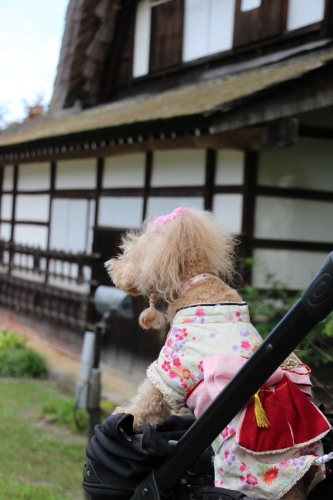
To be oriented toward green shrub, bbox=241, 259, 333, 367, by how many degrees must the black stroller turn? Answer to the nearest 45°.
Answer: approximately 90° to its right

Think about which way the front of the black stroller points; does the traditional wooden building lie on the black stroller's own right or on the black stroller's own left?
on the black stroller's own right

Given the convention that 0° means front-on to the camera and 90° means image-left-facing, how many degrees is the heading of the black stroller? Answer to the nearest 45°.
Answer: approximately 90°

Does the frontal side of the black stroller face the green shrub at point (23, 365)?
no

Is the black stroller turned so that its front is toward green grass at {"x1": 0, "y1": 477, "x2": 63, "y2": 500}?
no

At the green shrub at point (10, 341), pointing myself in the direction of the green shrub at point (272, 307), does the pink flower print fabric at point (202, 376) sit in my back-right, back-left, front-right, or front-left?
front-right
